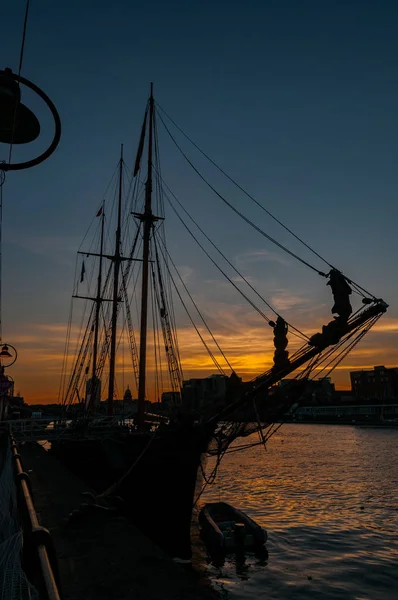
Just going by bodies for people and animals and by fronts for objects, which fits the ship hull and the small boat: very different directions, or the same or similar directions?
very different directions

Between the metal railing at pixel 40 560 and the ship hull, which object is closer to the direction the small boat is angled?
the ship hull
